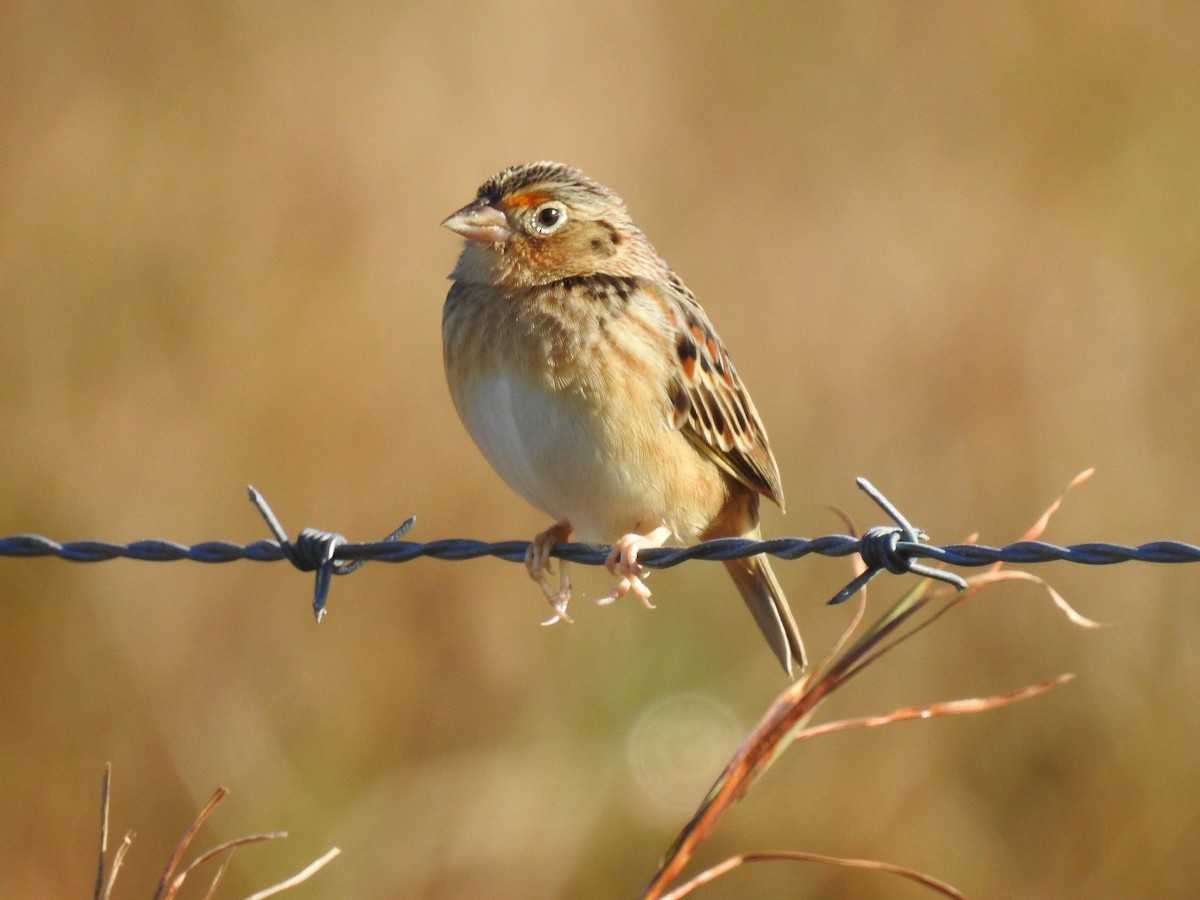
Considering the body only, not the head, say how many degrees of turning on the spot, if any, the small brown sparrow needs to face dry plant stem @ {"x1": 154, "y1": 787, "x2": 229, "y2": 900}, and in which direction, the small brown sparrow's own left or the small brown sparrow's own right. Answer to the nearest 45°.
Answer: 0° — it already faces it

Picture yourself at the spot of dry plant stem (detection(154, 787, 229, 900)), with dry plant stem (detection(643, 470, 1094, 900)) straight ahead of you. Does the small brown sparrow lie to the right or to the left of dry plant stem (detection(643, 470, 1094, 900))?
left

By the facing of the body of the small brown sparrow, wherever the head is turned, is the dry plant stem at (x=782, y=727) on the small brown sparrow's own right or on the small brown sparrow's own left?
on the small brown sparrow's own left

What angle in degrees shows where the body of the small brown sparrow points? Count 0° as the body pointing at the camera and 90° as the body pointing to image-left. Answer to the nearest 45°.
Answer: approximately 45°
